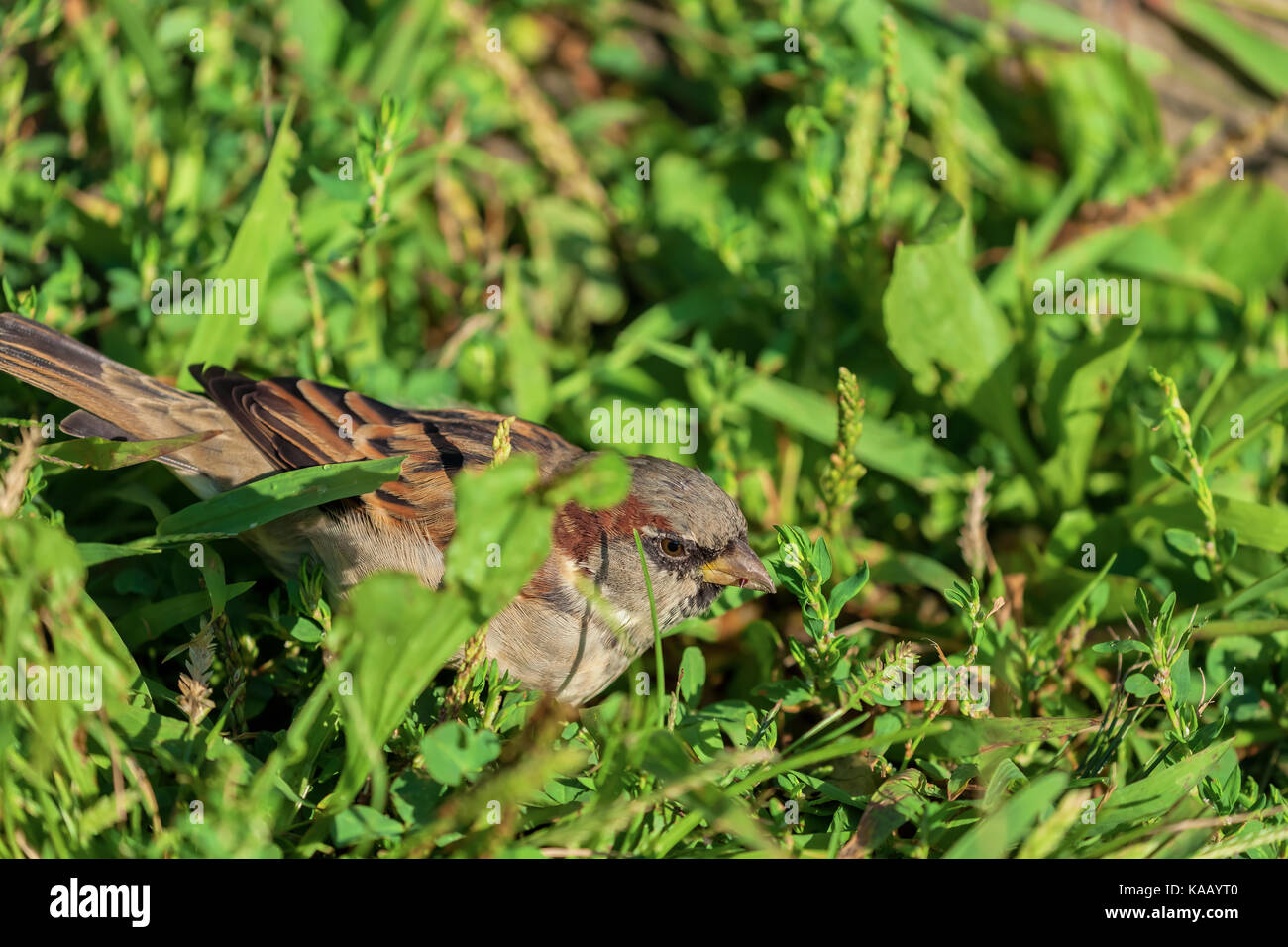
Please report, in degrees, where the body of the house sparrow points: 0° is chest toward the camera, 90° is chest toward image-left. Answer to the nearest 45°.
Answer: approximately 270°

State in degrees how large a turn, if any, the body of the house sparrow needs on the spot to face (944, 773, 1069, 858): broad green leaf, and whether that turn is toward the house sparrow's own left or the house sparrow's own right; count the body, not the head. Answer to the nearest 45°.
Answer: approximately 45° to the house sparrow's own right

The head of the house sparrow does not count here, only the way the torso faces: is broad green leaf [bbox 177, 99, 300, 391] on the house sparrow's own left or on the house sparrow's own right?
on the house sparrow's own left
